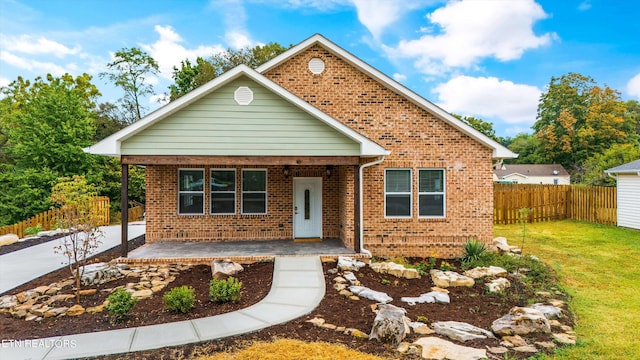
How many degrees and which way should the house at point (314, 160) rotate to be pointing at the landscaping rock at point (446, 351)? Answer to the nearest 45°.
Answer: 0° — it already faces it

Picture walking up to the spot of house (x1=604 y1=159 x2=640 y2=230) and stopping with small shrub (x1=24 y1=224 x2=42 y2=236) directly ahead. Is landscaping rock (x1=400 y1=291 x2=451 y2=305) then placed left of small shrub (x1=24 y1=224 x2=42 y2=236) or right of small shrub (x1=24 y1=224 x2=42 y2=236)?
left

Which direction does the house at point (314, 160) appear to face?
toward the camera

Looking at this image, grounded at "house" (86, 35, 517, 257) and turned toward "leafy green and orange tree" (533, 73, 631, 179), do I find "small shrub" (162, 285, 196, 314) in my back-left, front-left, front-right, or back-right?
back-right

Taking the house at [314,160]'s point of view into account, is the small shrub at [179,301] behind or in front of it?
in front

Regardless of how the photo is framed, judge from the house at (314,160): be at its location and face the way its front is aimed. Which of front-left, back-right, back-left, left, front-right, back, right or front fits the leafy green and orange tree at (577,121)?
back-left

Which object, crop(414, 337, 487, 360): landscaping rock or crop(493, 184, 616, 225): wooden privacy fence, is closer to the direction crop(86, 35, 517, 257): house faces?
the landscaping rock

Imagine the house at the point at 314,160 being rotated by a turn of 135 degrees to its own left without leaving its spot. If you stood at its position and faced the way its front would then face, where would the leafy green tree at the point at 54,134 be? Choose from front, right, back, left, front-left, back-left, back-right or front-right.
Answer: left

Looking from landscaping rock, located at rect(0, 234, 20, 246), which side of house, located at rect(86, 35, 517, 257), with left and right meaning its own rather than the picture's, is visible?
right

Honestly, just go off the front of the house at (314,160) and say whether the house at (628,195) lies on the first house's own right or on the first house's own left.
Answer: on the first house's own left

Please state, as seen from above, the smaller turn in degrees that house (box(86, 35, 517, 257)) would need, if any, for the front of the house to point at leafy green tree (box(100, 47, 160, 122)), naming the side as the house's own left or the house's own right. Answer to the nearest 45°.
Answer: approximately 135° to the house's own right

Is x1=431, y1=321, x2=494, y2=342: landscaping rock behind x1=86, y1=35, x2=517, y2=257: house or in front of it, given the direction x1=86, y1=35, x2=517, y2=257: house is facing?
in front
